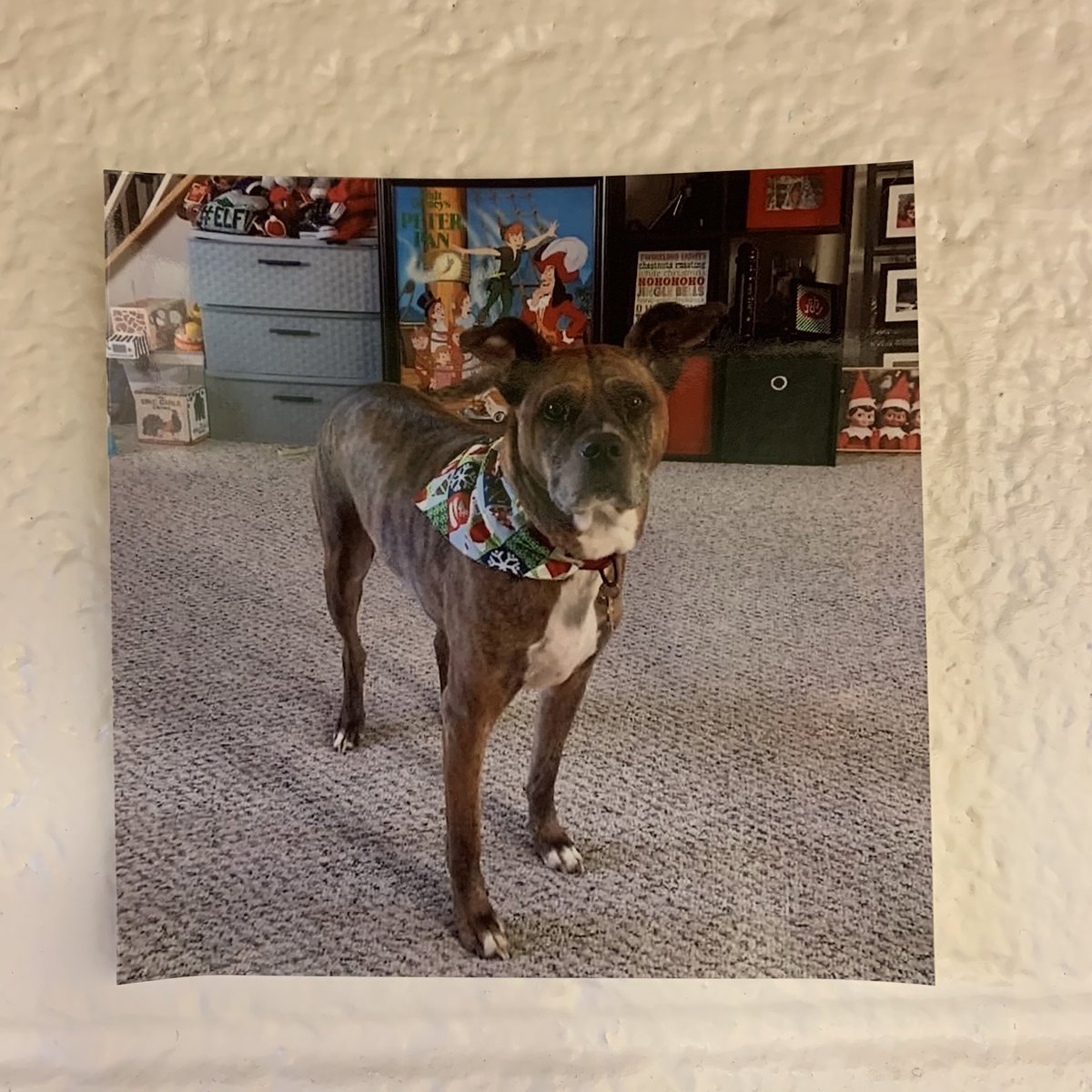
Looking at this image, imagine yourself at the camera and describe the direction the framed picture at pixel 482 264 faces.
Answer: facing the viewer

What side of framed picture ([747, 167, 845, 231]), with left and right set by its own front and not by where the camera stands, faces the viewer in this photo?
front

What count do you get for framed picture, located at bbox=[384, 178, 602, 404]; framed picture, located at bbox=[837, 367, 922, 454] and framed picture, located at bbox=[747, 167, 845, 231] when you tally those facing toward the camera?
3

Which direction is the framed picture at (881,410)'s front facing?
toward the camera

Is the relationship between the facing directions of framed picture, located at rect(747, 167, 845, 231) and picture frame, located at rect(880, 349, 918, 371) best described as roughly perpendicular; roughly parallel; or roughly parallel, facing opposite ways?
roughly parallel
